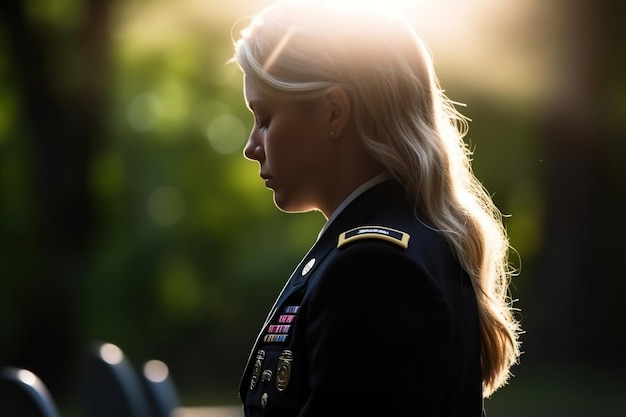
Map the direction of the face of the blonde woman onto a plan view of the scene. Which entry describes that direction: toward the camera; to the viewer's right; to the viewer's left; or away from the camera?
to the viewer's left

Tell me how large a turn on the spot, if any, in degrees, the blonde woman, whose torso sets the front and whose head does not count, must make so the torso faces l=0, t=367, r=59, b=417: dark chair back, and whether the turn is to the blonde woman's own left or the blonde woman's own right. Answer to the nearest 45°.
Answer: approximately 45° to the blonde woman's own right

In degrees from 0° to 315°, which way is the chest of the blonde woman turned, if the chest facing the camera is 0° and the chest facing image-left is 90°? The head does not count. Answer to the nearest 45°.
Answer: approximately 90°
